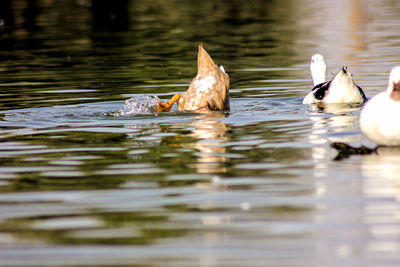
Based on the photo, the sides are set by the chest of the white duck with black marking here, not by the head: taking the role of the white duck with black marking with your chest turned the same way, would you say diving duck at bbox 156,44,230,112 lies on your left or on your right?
on your left

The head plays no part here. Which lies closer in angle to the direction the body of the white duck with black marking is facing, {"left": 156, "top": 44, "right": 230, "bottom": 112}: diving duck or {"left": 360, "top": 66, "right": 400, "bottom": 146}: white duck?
the diving duck

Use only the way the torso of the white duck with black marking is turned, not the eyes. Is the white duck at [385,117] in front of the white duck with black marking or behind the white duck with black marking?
behind

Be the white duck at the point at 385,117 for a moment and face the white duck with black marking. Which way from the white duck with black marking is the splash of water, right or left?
left

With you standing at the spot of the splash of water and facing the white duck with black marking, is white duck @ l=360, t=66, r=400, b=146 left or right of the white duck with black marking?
right

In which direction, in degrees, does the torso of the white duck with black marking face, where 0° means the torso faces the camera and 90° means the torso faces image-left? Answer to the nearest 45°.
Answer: approximately 135°
